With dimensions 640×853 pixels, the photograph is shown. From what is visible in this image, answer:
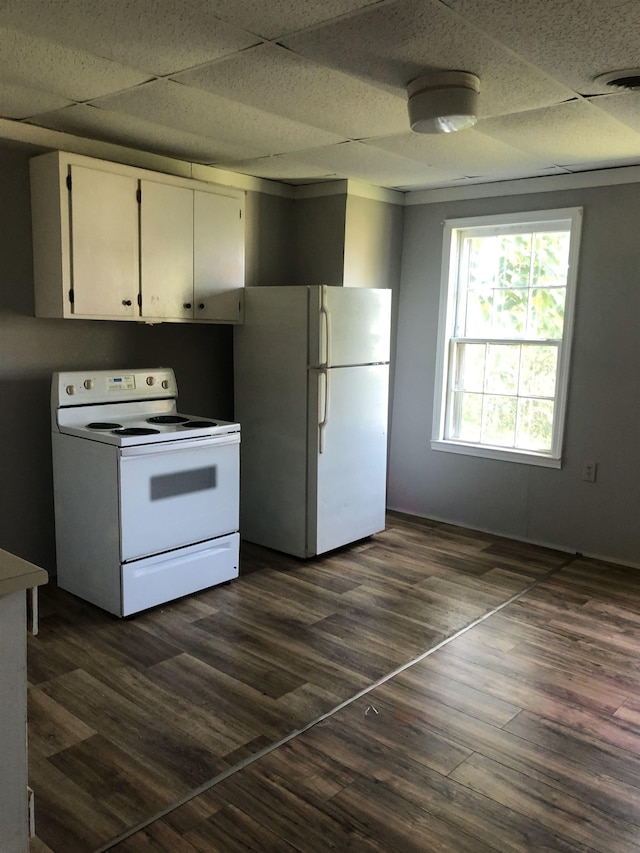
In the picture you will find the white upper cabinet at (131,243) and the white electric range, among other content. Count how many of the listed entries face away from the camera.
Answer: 0

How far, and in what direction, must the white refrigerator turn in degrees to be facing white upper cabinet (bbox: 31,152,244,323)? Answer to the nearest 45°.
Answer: approximately 90° to its right

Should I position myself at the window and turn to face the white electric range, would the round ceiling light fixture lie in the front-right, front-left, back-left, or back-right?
front-left

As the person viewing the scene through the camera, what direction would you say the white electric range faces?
facing the viewer and to the right of the viewer

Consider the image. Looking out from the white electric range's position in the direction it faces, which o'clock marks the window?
The window is roughly at 10 o'clock from the white electric range.

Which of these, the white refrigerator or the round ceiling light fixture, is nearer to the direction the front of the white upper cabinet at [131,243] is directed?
the round ceiling light fixture

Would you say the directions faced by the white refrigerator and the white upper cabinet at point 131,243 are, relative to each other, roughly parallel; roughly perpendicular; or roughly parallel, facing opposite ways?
roughly parallel

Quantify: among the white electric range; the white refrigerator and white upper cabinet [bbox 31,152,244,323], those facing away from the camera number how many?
0

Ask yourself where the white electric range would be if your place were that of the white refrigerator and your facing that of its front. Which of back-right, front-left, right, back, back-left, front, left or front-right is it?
right

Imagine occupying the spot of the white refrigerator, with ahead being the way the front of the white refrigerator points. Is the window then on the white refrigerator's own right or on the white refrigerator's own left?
on the white refrigerator's own left

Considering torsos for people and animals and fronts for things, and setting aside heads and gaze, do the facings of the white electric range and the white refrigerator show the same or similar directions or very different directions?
same or similar directions

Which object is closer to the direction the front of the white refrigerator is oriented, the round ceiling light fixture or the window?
the round ceiling light fixture

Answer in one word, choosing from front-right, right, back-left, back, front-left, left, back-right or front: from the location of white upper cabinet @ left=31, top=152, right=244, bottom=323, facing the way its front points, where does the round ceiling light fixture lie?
front
